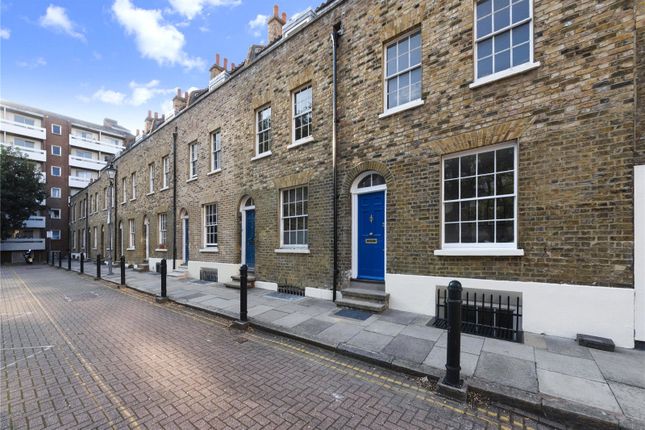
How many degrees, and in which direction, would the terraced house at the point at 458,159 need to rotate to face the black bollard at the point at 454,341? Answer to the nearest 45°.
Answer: approximately 45° to its left

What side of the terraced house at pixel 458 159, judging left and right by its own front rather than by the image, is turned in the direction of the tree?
right

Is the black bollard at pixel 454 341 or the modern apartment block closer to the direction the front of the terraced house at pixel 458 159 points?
the black bollard

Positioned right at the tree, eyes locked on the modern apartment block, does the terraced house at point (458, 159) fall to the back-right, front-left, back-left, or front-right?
back-right

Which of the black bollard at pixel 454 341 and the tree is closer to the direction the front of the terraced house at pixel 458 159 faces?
the black bollard

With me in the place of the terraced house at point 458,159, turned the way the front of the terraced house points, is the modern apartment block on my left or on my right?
on my right

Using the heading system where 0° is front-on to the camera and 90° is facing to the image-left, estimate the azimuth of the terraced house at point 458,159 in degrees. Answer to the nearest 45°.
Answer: approximately 45°
